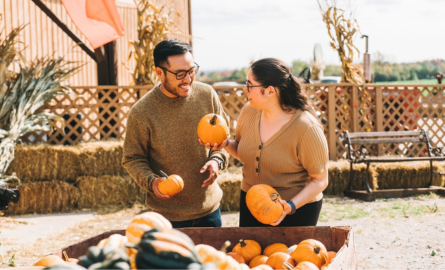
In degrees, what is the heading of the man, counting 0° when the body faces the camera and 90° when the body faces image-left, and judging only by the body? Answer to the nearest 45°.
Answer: approximately 315°

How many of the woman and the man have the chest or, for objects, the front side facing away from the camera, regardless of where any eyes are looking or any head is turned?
0

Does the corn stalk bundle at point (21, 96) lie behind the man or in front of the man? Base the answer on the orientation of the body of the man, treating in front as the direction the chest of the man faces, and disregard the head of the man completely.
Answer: behind

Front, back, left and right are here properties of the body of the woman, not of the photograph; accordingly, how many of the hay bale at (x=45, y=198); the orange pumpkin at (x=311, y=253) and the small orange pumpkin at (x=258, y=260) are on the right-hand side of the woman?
1

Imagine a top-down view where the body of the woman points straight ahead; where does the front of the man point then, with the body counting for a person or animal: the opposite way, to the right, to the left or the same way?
to the left

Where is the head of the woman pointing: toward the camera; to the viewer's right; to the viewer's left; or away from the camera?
to the viewer's left

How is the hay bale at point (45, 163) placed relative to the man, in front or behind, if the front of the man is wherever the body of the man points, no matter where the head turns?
behind

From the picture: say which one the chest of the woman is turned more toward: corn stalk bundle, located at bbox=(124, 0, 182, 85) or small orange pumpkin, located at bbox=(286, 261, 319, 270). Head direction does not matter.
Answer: the small orange pumpkin

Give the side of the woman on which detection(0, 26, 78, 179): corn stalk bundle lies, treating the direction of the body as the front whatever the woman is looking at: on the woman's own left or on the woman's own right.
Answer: on the woman's own right

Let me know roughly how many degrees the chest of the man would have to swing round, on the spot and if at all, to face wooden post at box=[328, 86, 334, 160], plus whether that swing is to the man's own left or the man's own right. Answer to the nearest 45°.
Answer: approximately 90° to the man's own left

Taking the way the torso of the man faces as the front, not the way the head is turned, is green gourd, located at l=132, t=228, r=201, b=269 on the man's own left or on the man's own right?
on the man's own right

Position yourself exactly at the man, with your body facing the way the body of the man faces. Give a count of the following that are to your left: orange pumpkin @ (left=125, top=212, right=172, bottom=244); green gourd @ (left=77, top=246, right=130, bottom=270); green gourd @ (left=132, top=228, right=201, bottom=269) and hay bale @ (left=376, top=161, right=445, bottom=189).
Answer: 1

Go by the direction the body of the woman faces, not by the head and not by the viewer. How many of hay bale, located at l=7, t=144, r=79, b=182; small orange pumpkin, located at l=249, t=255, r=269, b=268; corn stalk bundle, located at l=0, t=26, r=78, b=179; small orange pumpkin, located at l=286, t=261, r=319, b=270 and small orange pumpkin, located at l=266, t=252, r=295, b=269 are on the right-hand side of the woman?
2

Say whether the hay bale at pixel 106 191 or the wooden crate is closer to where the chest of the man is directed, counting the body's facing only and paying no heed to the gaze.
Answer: the wooden crate

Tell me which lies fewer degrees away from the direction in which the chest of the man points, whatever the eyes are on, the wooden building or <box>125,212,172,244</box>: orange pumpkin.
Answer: the orange pumpkin

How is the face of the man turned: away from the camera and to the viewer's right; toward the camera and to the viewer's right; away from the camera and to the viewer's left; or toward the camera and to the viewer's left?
toward the camera and to the viewer's right

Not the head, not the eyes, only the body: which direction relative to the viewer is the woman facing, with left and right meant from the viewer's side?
facing the viewer and to the left of the viewer
